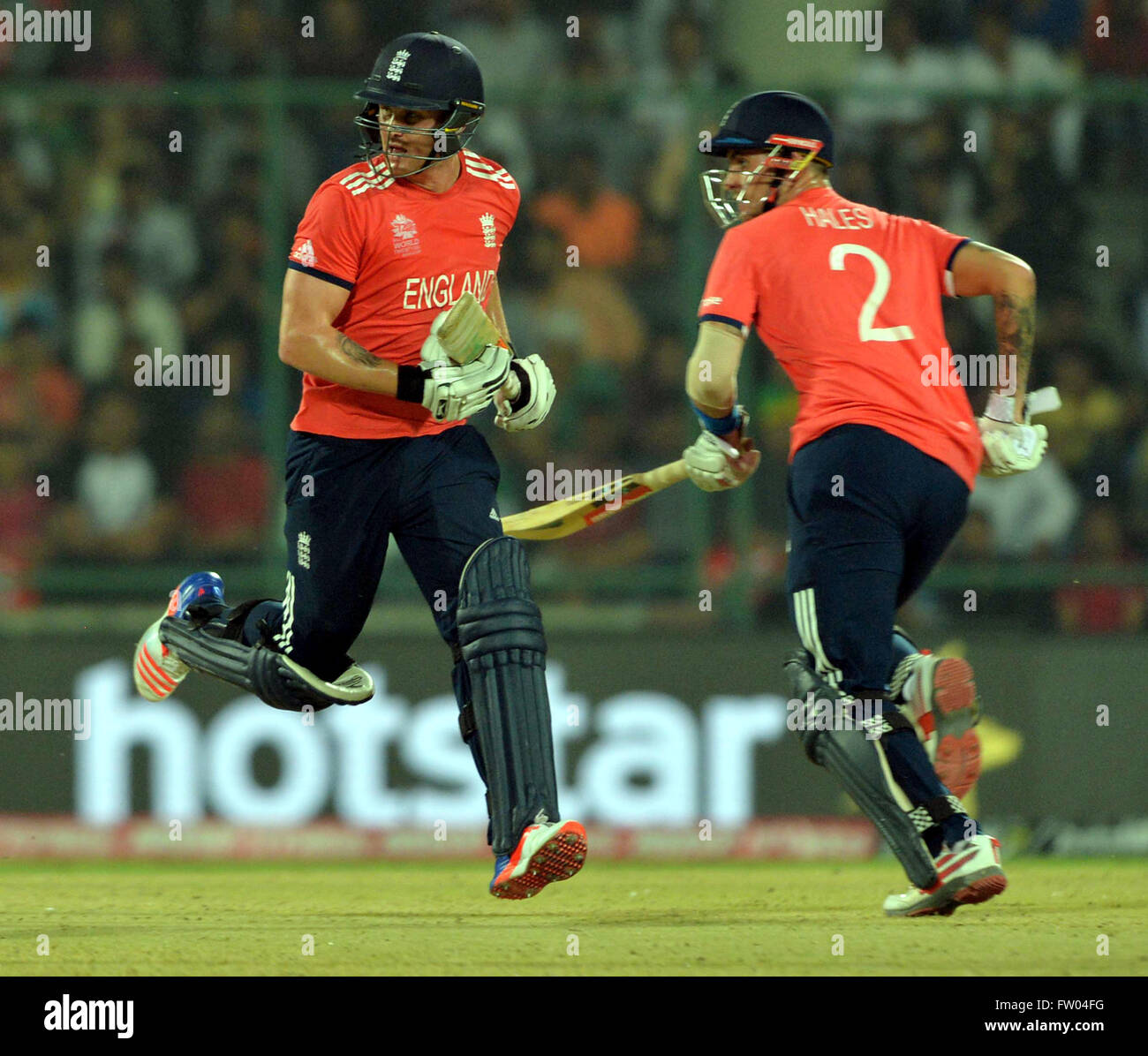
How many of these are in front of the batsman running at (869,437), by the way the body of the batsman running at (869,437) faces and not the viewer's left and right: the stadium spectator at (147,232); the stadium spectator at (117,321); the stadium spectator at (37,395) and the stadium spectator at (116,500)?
4

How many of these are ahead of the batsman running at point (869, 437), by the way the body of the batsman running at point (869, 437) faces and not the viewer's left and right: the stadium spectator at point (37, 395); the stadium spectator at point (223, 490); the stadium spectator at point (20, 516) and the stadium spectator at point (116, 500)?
4

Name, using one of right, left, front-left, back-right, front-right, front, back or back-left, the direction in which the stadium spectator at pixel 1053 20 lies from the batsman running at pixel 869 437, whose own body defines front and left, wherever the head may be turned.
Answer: front-right

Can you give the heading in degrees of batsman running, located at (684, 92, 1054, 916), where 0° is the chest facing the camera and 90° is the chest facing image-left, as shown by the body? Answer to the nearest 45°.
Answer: approximately 135°

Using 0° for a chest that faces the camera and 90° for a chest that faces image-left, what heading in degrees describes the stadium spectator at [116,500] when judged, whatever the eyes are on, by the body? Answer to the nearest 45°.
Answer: approximately 0°

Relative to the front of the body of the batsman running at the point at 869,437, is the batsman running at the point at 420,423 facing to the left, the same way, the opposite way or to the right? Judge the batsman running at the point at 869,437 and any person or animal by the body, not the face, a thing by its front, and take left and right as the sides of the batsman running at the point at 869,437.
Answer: the opposite way

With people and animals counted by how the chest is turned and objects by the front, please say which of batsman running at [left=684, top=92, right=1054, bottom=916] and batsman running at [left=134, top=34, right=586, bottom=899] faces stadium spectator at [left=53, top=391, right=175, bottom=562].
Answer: batsman running at [left=684, top=92, right=1054, bottom=916]

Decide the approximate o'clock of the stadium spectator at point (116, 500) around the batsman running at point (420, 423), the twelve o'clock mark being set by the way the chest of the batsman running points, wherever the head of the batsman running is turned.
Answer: The stadium spectator is roughly at 7 o'clock from the batsman running.

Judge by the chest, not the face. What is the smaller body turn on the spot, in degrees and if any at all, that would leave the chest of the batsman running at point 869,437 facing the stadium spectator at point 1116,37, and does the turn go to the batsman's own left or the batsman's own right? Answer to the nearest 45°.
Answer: approximately 45° to the batsman's own right

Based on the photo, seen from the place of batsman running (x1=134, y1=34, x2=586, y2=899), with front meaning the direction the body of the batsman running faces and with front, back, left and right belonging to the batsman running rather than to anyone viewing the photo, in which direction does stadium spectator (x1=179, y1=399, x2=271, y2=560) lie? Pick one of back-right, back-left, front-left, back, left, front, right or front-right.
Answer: back-left

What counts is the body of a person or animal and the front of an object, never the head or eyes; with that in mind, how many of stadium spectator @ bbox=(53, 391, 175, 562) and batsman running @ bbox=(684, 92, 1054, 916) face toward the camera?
1
